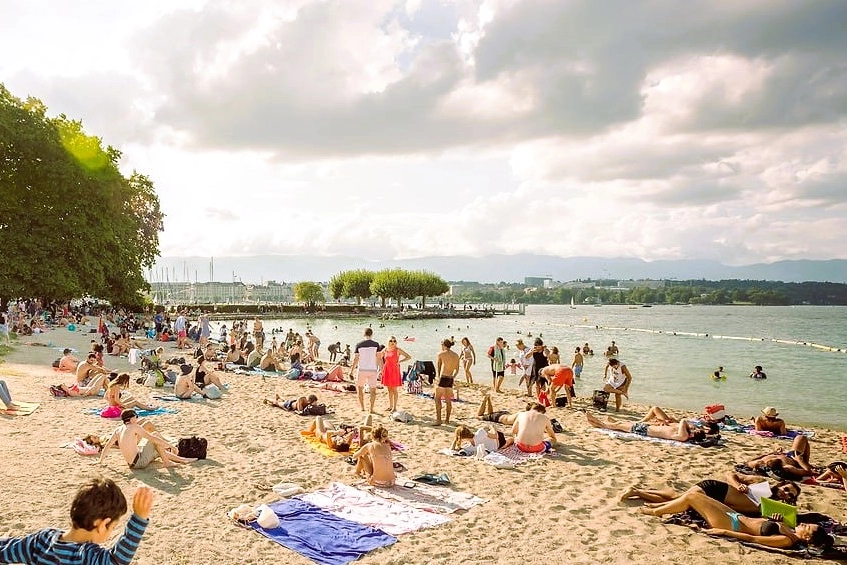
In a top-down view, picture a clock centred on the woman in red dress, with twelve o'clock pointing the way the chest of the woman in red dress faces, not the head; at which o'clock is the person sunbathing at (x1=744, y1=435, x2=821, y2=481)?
The person sunbathing is roughly at 10 o'clock from the woman in red dress.

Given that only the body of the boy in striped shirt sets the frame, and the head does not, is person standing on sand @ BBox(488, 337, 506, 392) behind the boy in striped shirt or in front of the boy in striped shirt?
in front

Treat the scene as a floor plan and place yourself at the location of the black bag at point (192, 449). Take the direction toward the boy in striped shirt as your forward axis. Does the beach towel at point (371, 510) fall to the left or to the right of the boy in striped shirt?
left

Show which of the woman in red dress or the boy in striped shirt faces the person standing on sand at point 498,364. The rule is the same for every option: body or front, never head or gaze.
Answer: the boy in striped shirt

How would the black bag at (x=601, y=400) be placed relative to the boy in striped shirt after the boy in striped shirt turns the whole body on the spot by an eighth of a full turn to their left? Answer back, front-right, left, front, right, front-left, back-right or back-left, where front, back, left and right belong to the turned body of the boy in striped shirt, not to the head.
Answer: front-right

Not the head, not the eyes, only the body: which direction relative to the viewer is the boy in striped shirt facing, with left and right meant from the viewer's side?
facing away from the viewer and to the right of the viewer

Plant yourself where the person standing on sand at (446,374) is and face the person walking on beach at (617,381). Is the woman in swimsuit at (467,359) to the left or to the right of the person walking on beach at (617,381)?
left

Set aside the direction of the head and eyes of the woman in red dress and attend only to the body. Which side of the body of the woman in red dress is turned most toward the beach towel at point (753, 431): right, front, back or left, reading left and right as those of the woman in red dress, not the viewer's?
left

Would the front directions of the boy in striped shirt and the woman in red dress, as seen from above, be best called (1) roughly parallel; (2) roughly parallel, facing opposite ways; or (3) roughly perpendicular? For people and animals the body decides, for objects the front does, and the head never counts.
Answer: roughly parallel, facing opposite ways

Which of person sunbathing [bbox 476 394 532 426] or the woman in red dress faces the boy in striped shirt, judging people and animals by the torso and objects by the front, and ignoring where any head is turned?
the woman in red dress

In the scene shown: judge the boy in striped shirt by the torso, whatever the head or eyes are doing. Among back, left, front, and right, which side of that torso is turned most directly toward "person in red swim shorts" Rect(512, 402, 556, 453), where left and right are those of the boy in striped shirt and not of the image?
front

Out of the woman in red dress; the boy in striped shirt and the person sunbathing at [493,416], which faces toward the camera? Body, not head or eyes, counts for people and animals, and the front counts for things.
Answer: the woman in red dress

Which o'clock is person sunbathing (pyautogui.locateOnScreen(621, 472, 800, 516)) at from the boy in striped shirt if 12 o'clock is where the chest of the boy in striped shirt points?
The person sunbathing is roughly at 1 o'clock from the boy in striped shirt.

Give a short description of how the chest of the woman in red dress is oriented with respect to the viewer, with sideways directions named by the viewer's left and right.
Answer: facing the viewer
